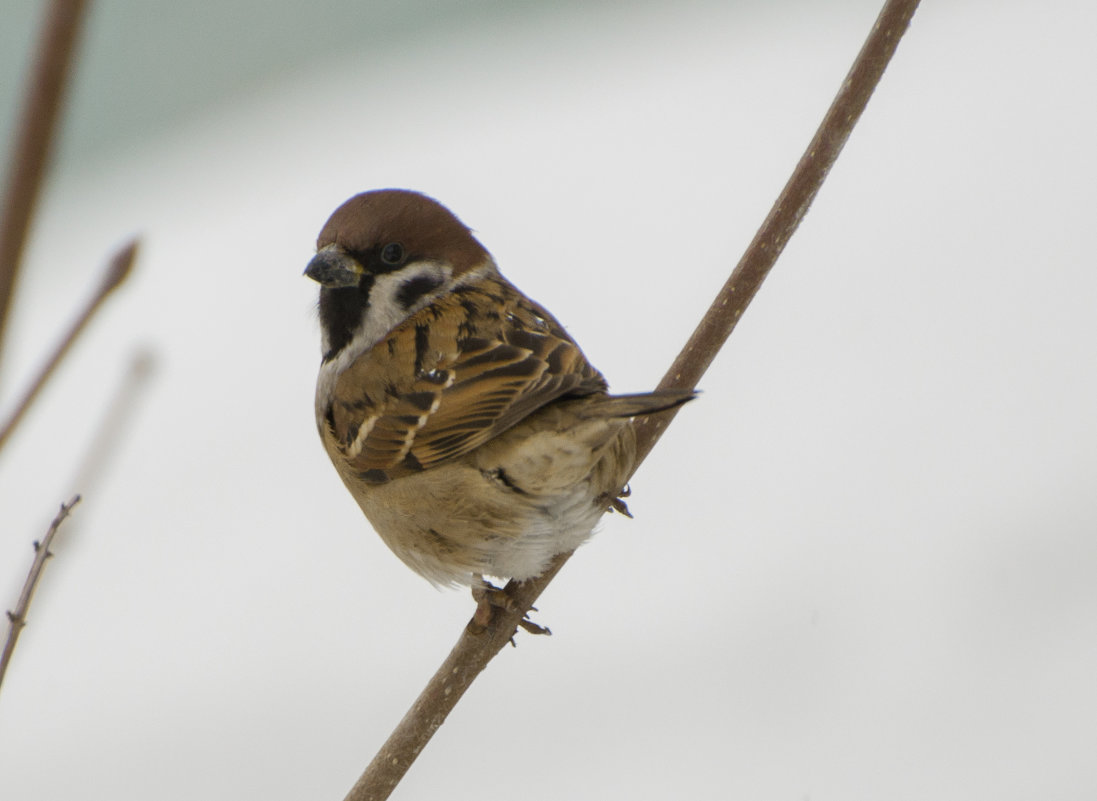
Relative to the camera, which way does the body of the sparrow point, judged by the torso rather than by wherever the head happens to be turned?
to the viewer's left
